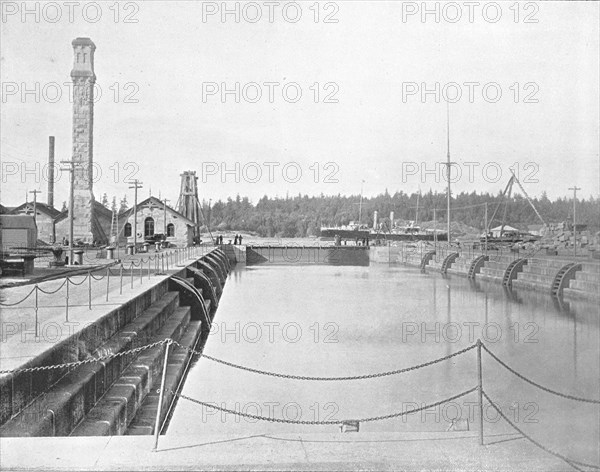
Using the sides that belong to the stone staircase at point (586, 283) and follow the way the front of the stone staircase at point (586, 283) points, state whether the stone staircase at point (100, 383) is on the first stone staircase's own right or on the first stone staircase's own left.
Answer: on the first stone staircase's own left

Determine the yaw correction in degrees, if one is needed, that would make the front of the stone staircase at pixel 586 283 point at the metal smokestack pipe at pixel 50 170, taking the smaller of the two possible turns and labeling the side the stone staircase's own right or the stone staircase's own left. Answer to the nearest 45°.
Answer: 0° — it already faces it

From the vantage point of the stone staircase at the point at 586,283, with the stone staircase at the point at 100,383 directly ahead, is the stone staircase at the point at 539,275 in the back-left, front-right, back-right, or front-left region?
back-right

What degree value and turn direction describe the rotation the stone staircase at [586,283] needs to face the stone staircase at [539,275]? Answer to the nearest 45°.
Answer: approximately 45° to its right

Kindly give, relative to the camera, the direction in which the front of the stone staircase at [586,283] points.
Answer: facing to the left of the viewer
